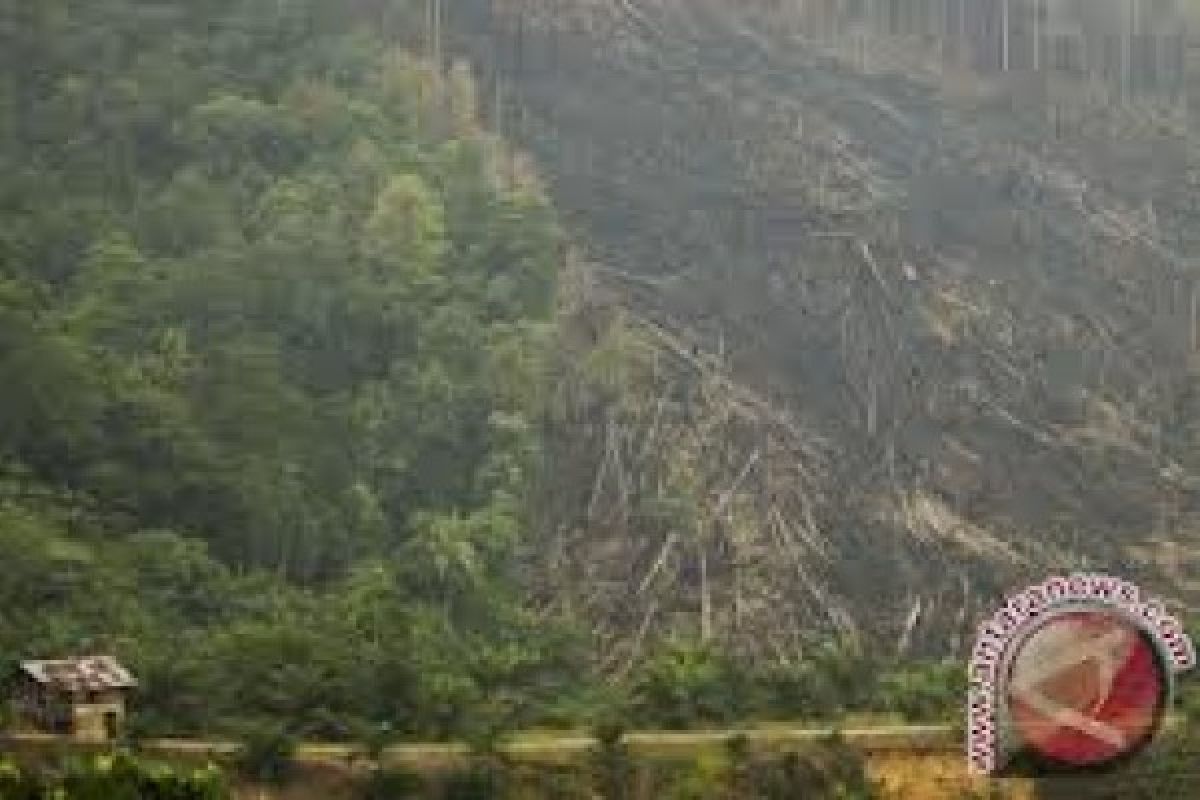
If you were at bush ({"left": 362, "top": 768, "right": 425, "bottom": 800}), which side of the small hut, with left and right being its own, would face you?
front

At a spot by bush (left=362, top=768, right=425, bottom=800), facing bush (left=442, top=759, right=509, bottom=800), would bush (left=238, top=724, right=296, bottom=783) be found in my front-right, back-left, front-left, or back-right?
back-left

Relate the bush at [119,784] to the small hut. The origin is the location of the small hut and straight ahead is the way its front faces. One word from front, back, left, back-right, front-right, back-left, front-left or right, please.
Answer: front-right

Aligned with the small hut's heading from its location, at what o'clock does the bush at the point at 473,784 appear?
The bush is roughly at 11 o'clock from the small hut.

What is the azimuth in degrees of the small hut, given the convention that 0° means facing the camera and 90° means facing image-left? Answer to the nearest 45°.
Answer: approximately 315°

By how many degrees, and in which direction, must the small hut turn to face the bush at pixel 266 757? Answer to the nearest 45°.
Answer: approximately 45° to its left
